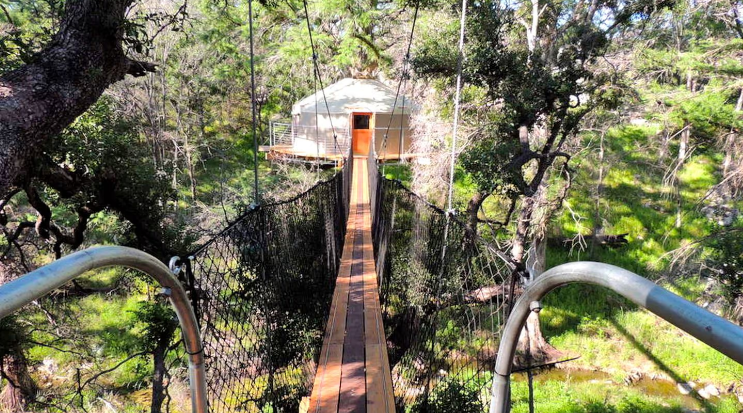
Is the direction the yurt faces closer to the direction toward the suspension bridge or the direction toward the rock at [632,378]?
the suspension bridge

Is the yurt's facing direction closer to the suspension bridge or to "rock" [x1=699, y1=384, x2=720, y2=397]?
the suspension bridge

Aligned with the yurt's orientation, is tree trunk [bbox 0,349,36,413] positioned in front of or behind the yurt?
in front

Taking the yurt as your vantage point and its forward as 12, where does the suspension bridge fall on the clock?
The suspension bridge is roughly at 12 o'clock from the yurt.

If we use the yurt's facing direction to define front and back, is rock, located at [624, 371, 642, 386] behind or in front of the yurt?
in front

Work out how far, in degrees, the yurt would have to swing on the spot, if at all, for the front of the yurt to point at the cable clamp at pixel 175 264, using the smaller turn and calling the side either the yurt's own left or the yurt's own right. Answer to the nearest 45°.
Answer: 0° — it already faces it

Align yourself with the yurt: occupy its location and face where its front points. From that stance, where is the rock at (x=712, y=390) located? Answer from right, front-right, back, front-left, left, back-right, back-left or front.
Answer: front-left

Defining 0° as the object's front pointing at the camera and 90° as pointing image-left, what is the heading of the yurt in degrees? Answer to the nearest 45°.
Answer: approximately 0°
